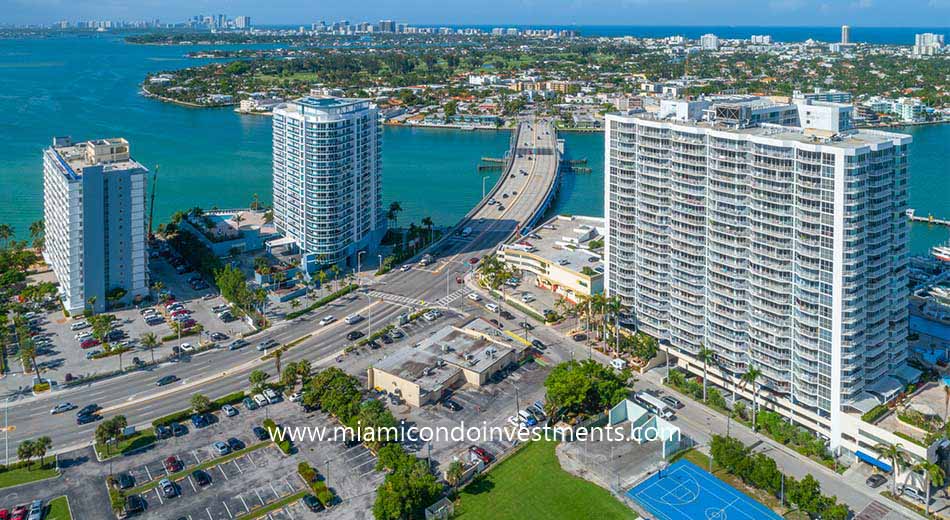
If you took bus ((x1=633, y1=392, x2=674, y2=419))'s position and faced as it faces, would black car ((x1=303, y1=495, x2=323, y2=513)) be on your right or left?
on your right

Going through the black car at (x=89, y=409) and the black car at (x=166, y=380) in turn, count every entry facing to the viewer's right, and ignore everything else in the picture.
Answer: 0

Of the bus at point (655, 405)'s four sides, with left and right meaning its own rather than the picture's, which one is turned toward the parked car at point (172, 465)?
right

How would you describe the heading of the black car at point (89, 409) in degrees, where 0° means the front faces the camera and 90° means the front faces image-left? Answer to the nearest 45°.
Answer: approximately 45°

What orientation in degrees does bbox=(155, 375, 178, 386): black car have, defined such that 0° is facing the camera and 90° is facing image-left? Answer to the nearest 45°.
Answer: approximately 45°

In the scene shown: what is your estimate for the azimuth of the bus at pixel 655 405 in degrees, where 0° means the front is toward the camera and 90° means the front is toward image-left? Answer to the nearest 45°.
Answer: approximately 315°

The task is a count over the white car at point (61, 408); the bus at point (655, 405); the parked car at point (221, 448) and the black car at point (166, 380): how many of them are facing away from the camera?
0

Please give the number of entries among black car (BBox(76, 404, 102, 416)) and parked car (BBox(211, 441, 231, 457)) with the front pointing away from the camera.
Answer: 0

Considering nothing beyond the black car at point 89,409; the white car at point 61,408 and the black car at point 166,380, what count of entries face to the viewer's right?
0

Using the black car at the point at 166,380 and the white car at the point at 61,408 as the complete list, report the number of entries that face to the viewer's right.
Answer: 0

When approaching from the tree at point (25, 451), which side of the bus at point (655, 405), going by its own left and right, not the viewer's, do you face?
right

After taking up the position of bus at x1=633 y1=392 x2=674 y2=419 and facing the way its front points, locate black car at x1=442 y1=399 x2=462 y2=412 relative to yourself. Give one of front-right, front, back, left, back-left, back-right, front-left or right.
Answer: back-right
